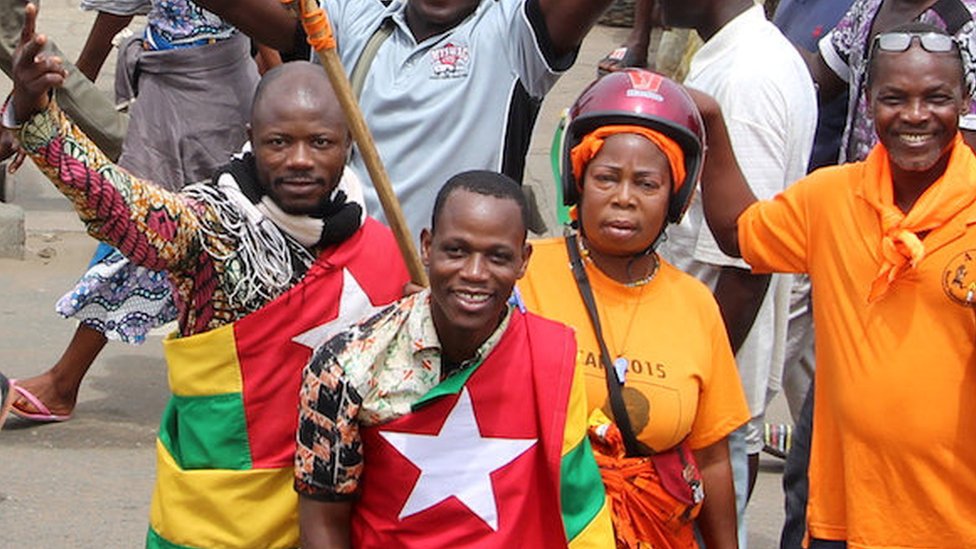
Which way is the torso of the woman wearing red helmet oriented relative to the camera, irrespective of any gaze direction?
toward the camera

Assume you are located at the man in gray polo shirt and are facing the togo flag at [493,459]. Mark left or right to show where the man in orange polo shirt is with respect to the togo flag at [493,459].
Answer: left

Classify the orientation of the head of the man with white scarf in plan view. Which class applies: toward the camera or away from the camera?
toward the camera

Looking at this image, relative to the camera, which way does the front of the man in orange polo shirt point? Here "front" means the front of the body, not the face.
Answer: toward the camera

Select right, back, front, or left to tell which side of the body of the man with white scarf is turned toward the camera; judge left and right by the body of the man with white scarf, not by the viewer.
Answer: front

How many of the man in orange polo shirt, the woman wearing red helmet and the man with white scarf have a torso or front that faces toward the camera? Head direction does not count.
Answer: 3

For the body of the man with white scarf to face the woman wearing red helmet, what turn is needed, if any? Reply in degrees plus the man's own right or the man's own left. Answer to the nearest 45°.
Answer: approximately 90° to the man's own left

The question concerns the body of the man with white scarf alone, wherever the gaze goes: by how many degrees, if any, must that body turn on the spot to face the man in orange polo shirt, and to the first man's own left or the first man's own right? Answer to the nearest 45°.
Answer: approximately 90° to the first man's own left

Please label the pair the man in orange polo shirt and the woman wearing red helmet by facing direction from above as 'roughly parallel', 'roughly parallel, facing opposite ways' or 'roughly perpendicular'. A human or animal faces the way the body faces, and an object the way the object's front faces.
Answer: roughly parallel

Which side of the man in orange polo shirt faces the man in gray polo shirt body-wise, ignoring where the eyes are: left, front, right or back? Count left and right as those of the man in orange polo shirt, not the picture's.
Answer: right
